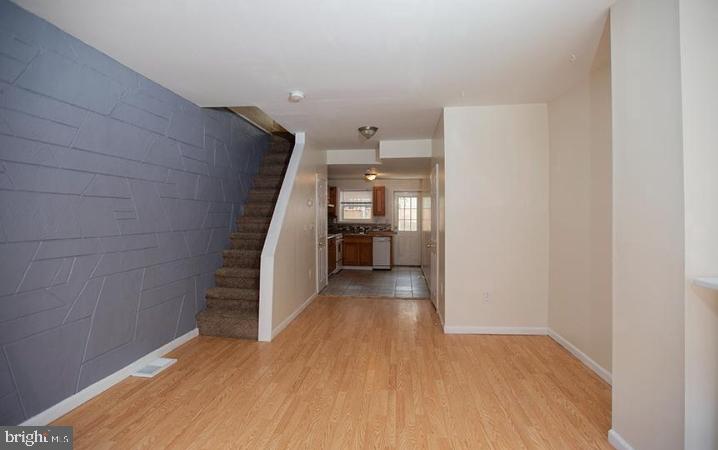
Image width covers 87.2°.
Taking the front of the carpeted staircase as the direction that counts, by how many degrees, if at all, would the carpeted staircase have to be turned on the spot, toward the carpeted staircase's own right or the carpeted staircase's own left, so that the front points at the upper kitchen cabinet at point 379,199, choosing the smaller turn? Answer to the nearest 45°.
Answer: approximately 135° to the carpeted staircase's own left

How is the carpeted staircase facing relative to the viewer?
toward the camera

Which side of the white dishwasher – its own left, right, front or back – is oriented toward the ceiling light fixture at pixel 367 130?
front

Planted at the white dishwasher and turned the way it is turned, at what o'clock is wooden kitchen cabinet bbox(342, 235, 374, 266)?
The wooden kitchen cabinet is roughly at 3 o'clock from the white dishwasher.

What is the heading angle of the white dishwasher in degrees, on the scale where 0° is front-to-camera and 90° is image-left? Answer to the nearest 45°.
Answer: approximately 0°

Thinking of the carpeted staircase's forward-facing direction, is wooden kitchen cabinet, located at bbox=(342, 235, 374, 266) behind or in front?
behind

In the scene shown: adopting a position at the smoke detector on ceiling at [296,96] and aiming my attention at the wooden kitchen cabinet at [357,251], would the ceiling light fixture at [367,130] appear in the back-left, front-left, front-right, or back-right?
front-right

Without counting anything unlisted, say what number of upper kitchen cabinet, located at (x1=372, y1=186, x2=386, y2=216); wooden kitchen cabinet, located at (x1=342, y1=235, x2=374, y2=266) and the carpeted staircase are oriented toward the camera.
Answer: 3

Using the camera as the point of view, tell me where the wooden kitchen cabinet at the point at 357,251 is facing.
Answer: facing the viewer

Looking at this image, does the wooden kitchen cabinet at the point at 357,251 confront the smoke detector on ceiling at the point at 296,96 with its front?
yes

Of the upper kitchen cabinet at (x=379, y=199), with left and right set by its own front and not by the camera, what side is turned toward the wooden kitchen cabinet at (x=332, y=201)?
right

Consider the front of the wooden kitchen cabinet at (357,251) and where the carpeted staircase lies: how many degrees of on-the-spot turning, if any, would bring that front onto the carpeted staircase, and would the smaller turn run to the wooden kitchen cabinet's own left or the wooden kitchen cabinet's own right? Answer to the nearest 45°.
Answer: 0° — it already faces it
